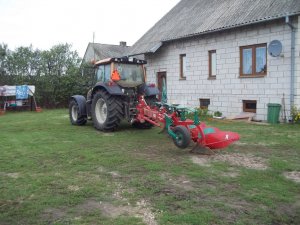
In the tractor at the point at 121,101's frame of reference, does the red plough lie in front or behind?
behind

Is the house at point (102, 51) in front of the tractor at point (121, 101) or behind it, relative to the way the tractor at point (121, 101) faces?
in front

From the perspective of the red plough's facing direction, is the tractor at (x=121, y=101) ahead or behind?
ahead

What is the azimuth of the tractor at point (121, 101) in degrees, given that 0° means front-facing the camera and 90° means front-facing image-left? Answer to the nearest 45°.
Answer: approximately 135°

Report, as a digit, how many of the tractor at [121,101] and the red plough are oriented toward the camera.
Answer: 0

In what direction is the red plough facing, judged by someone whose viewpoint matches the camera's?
facing away from the viewer and to the left of the viewer

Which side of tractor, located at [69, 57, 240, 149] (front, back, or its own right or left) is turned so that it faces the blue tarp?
front

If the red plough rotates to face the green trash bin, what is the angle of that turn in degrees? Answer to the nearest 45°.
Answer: approximately 90° to its right

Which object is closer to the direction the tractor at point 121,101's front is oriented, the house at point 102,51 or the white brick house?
the house

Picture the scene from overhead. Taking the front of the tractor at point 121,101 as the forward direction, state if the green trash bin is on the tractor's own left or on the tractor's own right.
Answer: on the tractor's own right

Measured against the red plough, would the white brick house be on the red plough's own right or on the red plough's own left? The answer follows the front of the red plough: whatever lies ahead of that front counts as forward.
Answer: on the red plough's own right

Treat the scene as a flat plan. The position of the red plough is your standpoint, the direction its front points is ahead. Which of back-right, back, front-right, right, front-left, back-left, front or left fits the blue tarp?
front

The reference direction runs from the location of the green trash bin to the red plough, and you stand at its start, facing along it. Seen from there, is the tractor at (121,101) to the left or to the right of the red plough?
right
